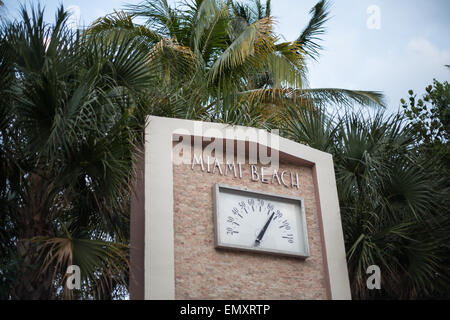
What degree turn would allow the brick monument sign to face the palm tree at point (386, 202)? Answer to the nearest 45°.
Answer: approximately 90° to its left

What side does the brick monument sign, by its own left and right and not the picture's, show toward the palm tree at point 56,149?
right

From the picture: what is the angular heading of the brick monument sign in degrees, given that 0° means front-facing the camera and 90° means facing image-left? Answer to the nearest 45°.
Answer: approximately 315°
